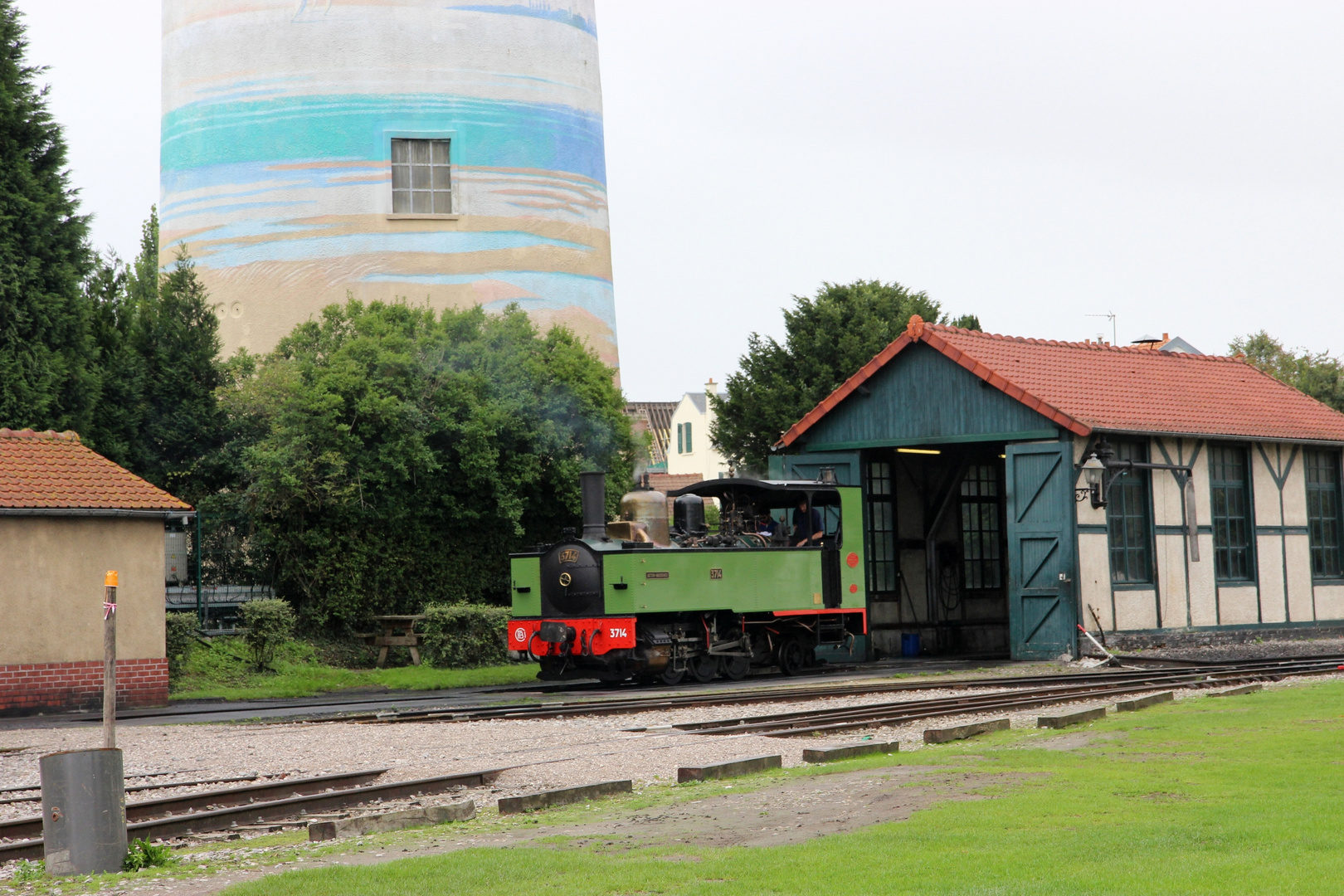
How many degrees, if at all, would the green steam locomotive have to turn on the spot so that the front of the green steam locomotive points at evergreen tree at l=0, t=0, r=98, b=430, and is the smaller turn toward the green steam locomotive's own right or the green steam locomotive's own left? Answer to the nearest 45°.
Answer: approximately 45° to the green steam locomotive's own right

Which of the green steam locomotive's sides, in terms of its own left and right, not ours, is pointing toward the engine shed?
back

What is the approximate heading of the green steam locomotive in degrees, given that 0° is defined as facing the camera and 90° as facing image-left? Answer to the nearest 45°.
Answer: approximately 45°

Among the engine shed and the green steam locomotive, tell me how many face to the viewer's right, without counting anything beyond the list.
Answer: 0

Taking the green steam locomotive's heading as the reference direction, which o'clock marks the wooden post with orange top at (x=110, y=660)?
The wooden post with orange top is roughly at 11 o'clock from the green steam locomotive.

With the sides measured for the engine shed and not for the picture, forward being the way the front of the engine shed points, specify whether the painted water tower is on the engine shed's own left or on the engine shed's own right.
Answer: on the engine shed's own right

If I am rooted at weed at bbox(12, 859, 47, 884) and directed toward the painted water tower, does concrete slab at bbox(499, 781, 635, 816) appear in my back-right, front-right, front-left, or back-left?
front-right

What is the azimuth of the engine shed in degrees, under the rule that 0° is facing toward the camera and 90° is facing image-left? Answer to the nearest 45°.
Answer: approximately 45°

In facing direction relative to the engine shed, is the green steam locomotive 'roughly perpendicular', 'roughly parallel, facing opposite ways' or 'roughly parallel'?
roughly parallel

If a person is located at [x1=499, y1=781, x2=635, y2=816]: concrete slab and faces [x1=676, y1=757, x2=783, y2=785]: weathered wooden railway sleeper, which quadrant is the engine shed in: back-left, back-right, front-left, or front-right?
front-left

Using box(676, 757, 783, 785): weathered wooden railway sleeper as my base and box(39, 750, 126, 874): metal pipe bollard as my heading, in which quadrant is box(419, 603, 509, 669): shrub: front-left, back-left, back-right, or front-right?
back-right

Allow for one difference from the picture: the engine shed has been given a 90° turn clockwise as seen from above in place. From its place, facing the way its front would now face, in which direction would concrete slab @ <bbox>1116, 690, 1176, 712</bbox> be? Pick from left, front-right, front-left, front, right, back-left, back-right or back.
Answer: back-left

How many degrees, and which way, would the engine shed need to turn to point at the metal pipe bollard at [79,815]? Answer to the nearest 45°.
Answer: approximately 45° to its left
